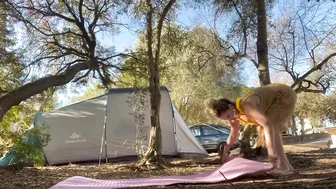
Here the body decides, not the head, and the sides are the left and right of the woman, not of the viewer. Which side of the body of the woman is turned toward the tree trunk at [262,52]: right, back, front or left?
right

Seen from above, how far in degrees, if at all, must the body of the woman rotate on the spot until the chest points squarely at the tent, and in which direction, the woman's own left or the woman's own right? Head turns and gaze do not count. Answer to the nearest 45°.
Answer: approximately 45° to the woman's own right

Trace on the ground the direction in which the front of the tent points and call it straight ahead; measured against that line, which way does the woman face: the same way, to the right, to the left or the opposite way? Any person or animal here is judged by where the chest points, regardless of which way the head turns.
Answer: the opposite way

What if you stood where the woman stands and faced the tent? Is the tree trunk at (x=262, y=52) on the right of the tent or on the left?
right

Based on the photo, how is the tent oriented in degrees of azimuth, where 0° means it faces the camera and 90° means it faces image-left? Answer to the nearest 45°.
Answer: approximately 270°

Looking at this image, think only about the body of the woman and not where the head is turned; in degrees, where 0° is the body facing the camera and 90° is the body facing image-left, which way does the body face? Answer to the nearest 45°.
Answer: approximately 90°

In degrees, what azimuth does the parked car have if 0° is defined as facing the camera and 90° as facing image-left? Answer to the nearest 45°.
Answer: approximately 315°

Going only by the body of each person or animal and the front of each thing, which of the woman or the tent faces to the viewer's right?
the tent
